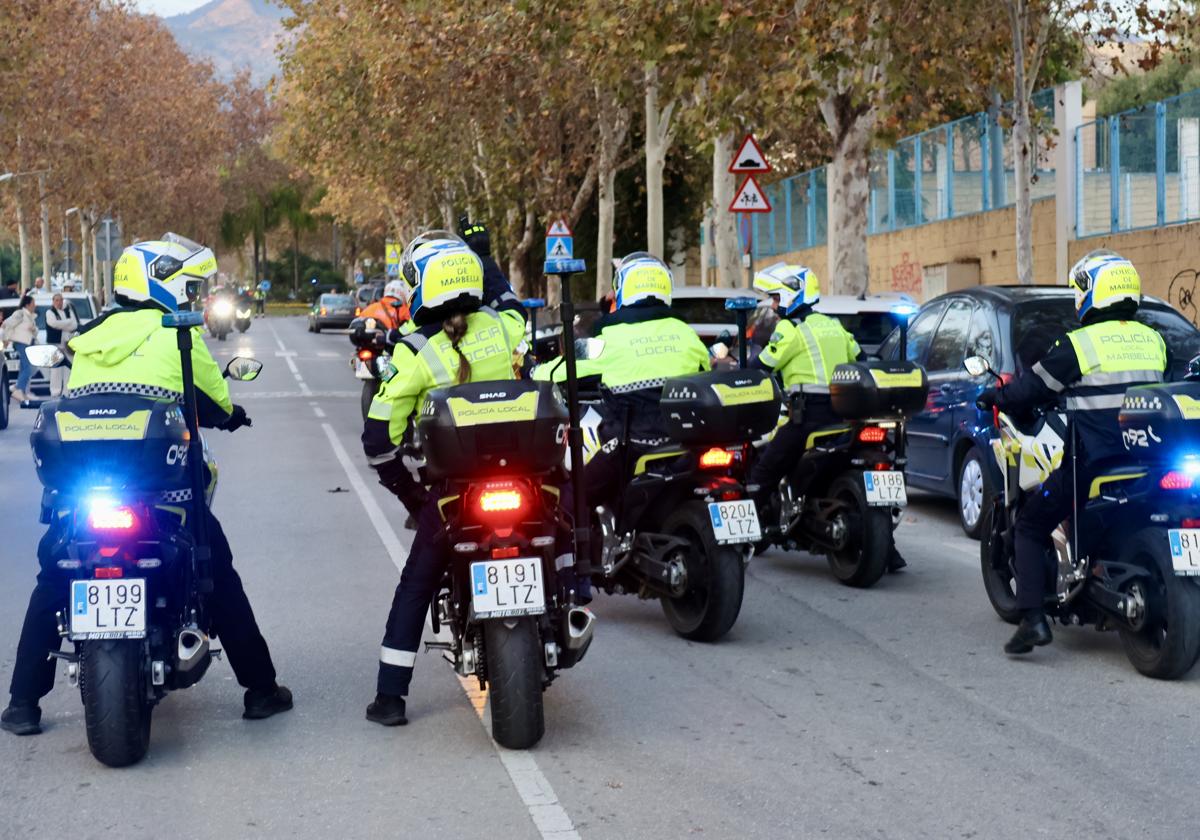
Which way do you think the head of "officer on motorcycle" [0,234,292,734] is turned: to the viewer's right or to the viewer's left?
to the viewer's right

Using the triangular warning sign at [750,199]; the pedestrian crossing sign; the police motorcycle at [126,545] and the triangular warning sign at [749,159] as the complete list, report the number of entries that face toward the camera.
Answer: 3

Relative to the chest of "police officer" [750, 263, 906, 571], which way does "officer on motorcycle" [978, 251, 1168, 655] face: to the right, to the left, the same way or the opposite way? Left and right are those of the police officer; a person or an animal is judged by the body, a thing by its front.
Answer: the same way

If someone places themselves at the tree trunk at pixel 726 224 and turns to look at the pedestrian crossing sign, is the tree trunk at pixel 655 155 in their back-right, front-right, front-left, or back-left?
front-right

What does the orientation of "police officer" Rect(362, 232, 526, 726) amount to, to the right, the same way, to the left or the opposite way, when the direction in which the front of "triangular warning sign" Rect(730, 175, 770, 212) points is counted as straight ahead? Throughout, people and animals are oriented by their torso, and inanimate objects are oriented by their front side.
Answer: the opposite way

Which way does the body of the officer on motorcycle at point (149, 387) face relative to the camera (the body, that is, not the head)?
away from the camera

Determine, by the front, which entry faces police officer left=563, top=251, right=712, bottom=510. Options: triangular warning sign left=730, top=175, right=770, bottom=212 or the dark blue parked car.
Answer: the triangular warning sign

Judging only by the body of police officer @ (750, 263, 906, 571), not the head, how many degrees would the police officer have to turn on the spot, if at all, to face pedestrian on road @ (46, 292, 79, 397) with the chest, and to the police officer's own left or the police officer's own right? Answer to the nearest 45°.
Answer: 0° — they already face them

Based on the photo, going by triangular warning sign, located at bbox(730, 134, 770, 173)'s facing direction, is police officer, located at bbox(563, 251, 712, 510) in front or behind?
in front

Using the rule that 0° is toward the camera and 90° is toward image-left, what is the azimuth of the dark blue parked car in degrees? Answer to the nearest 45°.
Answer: approximately 135°

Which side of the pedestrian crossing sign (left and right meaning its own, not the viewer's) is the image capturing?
front

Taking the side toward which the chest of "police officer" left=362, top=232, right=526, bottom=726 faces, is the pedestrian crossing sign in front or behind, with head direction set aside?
in front

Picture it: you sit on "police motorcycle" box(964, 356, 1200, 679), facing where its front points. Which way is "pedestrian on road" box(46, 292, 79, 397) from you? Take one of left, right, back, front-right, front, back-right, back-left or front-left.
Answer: front

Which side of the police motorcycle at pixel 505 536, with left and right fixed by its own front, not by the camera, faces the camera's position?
back

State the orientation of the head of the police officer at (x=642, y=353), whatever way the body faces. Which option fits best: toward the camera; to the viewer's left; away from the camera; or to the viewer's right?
away from the camera

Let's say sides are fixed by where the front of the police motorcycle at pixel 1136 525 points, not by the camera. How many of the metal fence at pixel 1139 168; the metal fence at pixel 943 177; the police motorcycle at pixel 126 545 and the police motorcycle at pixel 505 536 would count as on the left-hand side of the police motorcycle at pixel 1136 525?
2

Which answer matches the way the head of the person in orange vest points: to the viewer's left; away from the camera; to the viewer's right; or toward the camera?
away from the camera

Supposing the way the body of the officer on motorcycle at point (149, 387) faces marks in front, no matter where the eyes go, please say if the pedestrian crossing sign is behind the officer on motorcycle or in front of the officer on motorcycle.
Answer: in front

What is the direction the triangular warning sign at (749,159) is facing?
toward the camera

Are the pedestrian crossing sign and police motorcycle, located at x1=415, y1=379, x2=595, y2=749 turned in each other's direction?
yes

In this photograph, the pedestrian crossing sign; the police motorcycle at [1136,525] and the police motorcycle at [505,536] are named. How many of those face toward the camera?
1

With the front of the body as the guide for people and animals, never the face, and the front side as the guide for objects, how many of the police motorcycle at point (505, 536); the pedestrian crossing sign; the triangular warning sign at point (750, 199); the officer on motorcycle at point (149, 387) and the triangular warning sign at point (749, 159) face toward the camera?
3

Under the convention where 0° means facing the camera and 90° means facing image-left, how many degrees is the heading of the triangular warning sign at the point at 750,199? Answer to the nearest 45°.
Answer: approximately 0°
